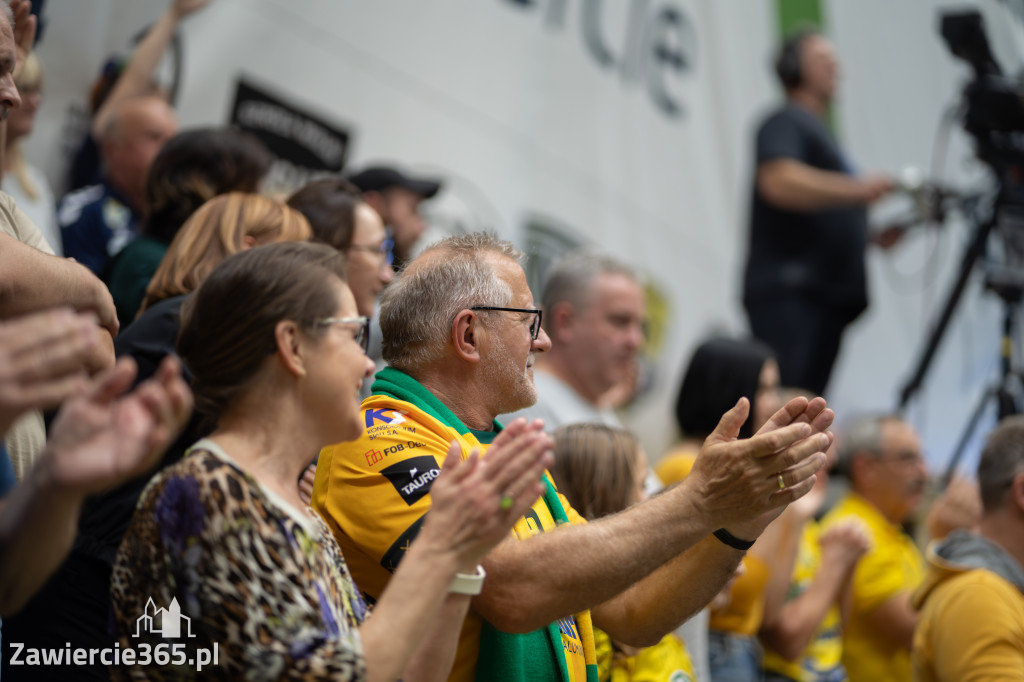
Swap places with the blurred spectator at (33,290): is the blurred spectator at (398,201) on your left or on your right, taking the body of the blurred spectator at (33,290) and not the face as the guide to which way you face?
on your left

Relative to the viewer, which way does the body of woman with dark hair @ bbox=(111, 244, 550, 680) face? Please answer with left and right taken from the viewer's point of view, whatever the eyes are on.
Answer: facing to the right of the viewer

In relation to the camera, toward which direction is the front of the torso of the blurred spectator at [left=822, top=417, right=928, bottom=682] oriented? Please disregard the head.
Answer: to the viewer's right

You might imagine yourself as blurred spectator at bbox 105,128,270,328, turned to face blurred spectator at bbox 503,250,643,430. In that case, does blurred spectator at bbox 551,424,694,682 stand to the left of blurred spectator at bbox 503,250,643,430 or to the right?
right

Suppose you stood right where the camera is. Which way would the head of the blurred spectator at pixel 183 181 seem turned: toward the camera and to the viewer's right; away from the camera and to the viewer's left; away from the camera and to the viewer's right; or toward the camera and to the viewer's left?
away from the camera and to the viewer's right

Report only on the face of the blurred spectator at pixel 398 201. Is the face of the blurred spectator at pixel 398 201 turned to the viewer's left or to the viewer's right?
to the viewer's right

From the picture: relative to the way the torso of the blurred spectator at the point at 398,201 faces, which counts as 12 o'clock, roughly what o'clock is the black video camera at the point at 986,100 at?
The black video camera is roughly at 11 o'clock from the blurred spectator.

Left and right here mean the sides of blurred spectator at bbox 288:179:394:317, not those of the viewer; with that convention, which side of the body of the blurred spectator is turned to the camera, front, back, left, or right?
right

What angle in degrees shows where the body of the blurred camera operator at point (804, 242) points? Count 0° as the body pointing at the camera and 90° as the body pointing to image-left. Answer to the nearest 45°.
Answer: approximately 270°

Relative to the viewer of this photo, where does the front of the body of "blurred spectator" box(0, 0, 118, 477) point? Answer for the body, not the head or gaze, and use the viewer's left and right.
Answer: facing to the right of the viewer

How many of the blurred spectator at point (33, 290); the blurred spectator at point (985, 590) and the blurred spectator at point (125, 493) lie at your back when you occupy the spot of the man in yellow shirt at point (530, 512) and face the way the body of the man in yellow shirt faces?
2

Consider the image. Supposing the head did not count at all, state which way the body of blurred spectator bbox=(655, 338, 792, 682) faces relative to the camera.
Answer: to the viewer's right
